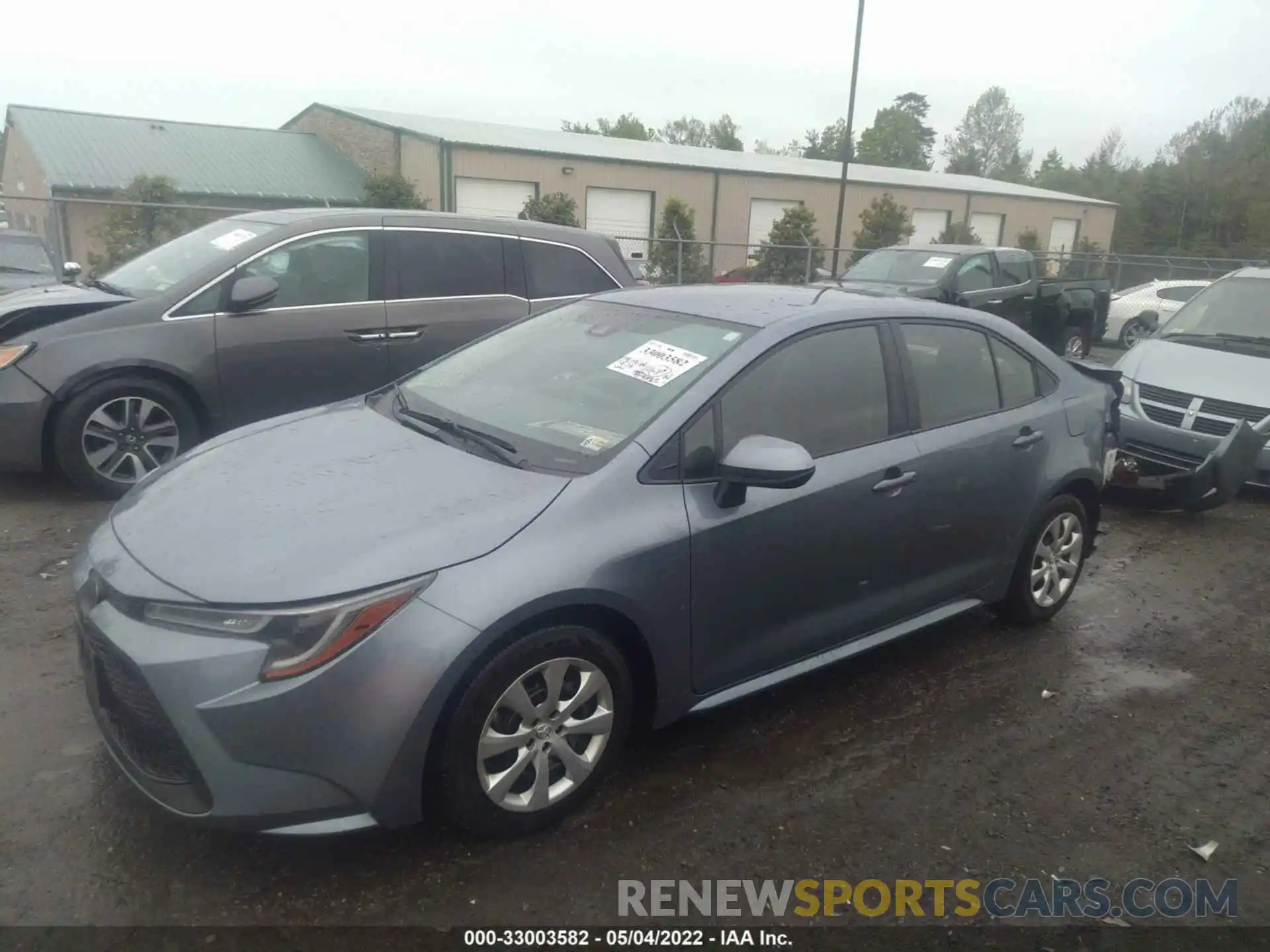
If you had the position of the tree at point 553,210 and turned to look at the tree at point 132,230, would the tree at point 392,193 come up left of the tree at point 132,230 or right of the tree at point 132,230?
right

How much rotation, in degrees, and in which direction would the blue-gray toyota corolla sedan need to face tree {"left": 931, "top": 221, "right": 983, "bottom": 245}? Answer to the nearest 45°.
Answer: approximately 135° to its right

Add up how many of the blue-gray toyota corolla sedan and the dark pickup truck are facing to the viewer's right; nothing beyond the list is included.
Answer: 0

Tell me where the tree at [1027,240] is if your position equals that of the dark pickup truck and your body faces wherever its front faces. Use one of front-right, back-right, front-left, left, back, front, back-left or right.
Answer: back-right

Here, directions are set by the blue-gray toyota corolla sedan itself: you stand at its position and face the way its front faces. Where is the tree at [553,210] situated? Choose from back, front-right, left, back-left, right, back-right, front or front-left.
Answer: back-right

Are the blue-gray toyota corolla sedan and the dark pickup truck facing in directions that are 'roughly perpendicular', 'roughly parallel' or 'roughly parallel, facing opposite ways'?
roughly parallel

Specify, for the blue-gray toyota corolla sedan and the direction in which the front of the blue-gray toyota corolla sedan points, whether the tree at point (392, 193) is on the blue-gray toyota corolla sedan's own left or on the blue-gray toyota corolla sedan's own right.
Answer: on the blue-gray toyota corolla sedan's own right

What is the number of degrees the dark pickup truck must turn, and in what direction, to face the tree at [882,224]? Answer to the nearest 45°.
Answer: approximately 135° to its right

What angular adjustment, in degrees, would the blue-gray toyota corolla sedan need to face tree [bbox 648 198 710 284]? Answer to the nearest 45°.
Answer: approximately 135° to its right

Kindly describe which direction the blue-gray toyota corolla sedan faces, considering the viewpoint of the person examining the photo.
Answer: facing the viewer and to the left of the viewer

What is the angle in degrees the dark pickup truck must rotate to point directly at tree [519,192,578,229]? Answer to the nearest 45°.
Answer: approximately 90° to its right

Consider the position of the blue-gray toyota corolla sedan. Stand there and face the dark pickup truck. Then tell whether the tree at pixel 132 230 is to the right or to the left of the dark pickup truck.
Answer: left

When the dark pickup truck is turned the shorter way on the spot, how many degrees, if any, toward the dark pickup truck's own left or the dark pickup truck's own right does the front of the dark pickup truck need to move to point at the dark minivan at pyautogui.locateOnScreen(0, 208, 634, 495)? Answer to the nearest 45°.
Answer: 0° — it already faces it
